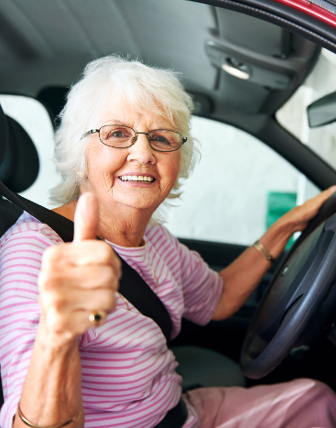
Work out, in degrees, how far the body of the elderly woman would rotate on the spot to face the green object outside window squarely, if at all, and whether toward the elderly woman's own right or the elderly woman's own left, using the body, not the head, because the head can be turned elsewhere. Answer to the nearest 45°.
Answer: approximately 135° to the elderly woman's own left

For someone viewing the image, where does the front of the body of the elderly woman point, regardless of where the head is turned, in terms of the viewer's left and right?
facing the viewer and to the right of the viewer
